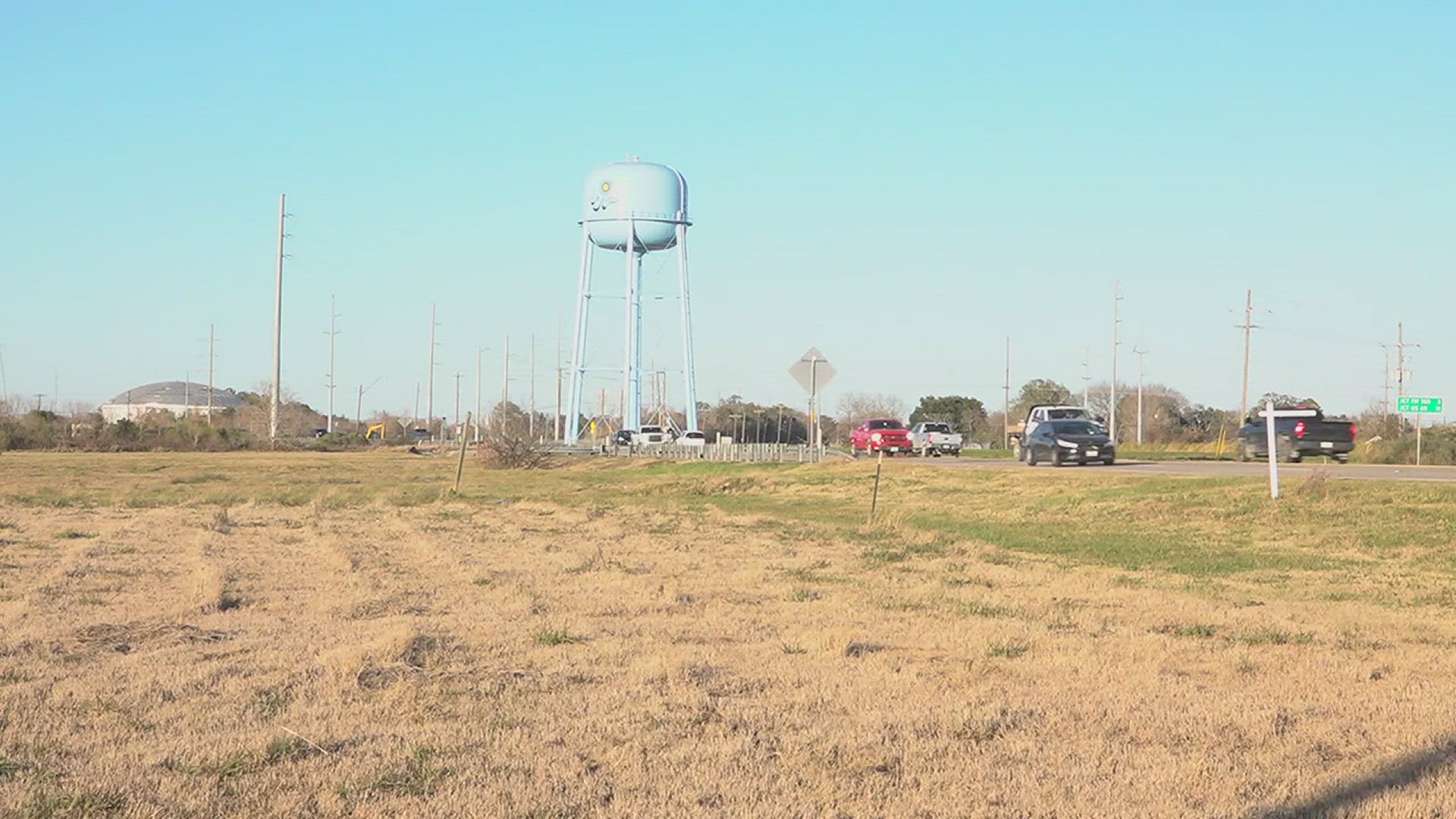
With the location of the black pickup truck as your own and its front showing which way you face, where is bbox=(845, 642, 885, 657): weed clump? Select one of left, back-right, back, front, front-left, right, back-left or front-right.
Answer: back-left

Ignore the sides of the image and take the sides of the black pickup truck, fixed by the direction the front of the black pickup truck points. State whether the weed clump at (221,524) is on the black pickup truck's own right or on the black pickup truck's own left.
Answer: on the black pickup truck's own left

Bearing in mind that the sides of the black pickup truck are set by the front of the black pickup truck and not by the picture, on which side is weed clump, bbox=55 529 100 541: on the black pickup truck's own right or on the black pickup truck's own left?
on the black pickup truck's own left

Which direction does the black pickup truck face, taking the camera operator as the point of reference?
facing away from the viewer and to the left of the viewer

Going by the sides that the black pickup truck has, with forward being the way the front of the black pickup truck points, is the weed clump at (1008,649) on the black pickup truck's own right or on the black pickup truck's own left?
on the black pickup truck's own left

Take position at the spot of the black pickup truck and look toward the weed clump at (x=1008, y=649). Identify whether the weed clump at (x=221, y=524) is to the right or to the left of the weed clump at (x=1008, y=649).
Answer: right
